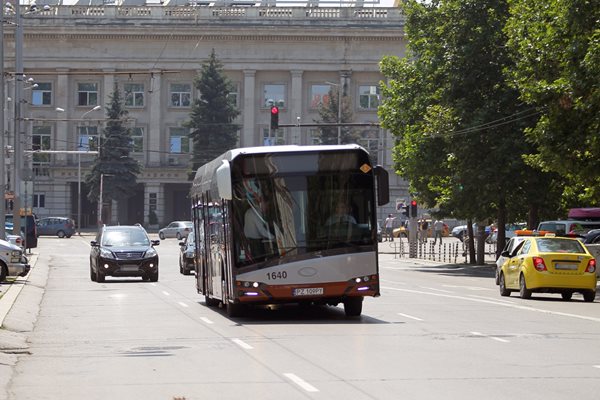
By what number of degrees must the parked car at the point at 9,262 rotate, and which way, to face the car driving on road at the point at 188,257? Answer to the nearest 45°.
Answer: approximately 90° to its left

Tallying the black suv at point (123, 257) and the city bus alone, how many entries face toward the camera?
2

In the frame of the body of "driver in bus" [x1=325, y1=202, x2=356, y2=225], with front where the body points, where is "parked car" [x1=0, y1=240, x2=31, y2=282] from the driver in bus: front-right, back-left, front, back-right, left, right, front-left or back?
back-right

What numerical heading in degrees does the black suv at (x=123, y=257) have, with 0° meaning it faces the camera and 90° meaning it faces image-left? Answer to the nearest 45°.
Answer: approximately 0°

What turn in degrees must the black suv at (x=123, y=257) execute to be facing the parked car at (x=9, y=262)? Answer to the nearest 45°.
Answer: approximately 45° to its right
